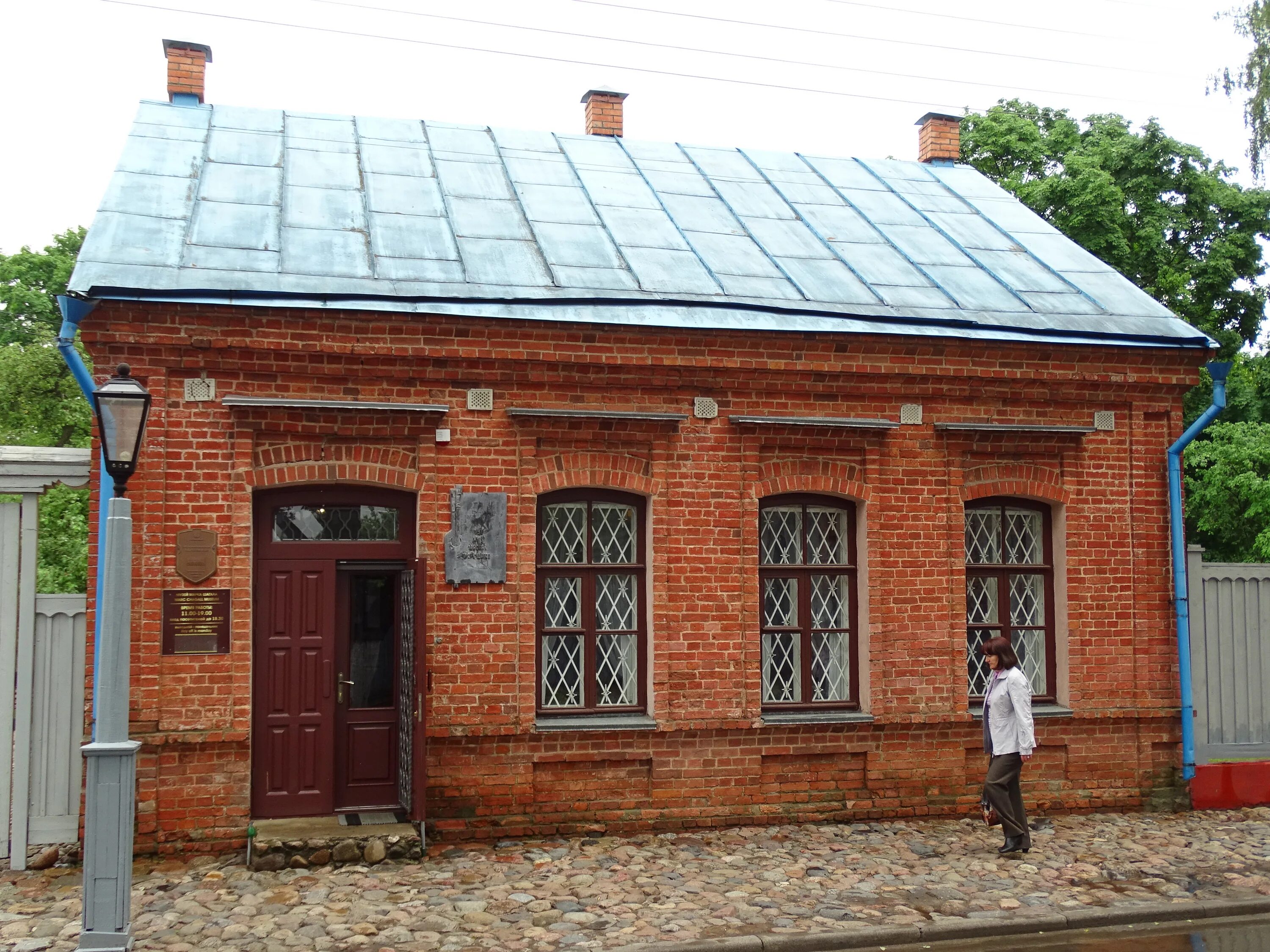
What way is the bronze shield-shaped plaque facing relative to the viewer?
toward the camera

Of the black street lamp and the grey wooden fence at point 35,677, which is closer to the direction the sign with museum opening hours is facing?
the black street lamp

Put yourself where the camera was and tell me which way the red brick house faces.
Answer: facing the viewer

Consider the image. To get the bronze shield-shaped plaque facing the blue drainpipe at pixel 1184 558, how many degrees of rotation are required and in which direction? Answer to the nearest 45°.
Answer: approximately 90° to its left

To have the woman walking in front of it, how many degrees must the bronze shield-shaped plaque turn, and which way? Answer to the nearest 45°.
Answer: approximately 90° to its left

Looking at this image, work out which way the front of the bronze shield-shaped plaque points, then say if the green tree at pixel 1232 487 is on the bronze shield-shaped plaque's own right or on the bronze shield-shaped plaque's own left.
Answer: on the bronze shield-shaped plaque's own left

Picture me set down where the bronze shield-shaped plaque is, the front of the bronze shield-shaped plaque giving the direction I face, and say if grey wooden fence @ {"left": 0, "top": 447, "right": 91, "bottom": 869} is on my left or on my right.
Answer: on my right

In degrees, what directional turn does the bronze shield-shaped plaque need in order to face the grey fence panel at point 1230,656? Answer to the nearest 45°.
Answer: approximately 90° to its left

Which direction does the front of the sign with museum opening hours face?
toward the camera

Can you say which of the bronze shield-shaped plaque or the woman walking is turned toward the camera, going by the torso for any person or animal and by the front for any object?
the bronze shield-shaped plaque

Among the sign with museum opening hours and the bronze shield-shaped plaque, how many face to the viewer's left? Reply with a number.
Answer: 0

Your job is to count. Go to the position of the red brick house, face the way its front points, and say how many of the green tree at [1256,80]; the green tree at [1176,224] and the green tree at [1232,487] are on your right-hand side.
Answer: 0

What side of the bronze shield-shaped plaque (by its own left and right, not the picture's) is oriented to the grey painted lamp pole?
front
